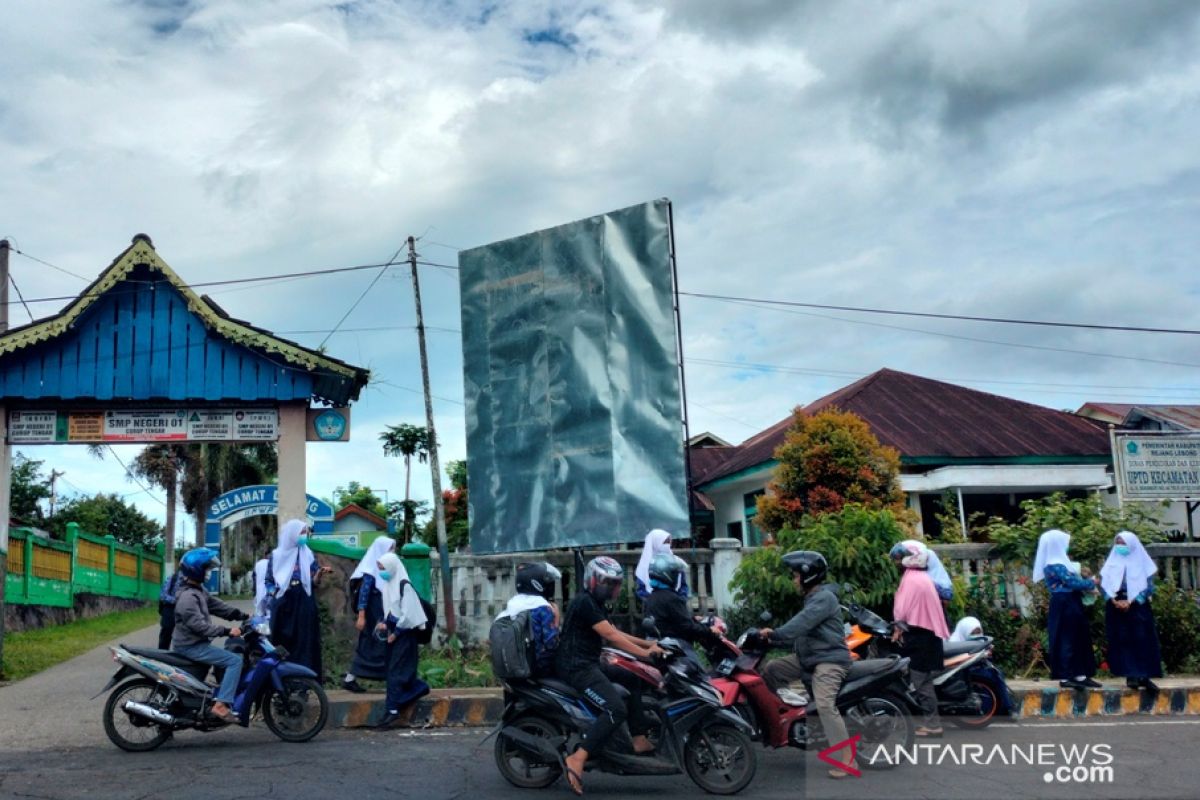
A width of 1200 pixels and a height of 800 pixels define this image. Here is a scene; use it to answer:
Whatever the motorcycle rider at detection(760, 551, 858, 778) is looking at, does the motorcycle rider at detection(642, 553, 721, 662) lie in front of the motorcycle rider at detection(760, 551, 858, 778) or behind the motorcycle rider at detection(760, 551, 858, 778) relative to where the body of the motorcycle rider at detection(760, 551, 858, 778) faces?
in front

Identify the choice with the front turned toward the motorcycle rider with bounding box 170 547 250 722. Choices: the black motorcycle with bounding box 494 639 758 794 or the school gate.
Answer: the school gate

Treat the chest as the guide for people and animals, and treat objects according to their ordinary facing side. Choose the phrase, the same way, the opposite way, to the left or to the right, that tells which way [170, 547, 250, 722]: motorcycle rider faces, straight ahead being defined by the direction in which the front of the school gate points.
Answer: to the left

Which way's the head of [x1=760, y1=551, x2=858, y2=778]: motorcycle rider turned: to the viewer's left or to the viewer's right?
to the viewer's left

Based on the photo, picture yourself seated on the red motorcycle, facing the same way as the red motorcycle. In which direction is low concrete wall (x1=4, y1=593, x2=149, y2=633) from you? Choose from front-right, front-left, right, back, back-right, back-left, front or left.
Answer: front-right

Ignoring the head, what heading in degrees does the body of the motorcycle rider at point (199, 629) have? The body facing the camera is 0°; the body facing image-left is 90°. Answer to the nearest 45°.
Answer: approximately 270°

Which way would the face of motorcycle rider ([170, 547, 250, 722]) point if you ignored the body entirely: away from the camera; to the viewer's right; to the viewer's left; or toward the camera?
to the viewer's right

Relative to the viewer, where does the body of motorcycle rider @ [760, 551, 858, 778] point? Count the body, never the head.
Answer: to the viewer's left

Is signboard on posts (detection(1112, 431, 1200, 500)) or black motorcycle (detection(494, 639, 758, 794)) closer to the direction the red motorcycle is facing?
the black motorcycle

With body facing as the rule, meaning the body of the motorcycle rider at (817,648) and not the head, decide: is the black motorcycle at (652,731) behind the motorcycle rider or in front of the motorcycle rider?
in front

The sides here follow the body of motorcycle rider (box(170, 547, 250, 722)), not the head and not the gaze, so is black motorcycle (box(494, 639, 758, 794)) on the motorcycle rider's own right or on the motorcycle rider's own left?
on the motorcycle rider's own right

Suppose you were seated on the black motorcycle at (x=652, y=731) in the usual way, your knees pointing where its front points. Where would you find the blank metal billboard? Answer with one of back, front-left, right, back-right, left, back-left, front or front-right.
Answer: left

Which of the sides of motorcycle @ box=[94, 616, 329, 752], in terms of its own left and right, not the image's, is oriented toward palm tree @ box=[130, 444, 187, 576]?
left

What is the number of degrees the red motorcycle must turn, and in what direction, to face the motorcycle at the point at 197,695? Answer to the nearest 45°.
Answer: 0° — it already faces it

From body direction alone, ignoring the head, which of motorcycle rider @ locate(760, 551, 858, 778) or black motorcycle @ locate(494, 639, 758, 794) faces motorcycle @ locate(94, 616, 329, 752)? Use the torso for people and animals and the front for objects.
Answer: the motorcycle rider

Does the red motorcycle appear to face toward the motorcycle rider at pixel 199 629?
yes

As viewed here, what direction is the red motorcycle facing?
to the viewer's left

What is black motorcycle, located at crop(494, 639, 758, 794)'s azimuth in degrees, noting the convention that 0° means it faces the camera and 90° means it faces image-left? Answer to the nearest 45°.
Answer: approximately 270°

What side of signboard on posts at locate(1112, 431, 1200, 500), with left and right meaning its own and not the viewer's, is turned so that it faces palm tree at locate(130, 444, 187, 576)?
right
